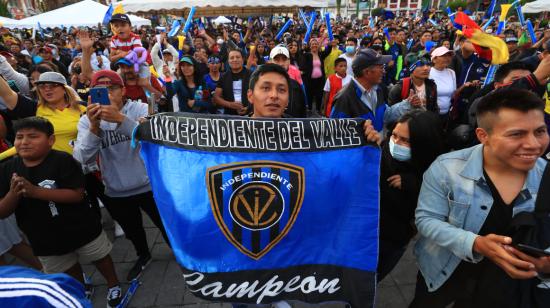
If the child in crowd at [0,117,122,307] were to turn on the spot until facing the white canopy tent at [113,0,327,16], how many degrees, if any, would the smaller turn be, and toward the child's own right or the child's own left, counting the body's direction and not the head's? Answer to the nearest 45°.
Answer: approximately 180°

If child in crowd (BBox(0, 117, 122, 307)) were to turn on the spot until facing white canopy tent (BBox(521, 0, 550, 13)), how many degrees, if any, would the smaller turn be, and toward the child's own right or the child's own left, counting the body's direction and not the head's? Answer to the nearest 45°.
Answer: approximately 135° to the child's own left

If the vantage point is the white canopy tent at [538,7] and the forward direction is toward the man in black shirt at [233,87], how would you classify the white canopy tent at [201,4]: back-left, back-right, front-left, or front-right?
front-right

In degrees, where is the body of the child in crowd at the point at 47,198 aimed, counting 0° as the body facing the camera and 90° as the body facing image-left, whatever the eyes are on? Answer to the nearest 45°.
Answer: approximately 45°

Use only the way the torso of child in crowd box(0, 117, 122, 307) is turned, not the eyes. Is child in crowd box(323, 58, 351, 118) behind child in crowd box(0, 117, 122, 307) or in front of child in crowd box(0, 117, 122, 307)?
behind
